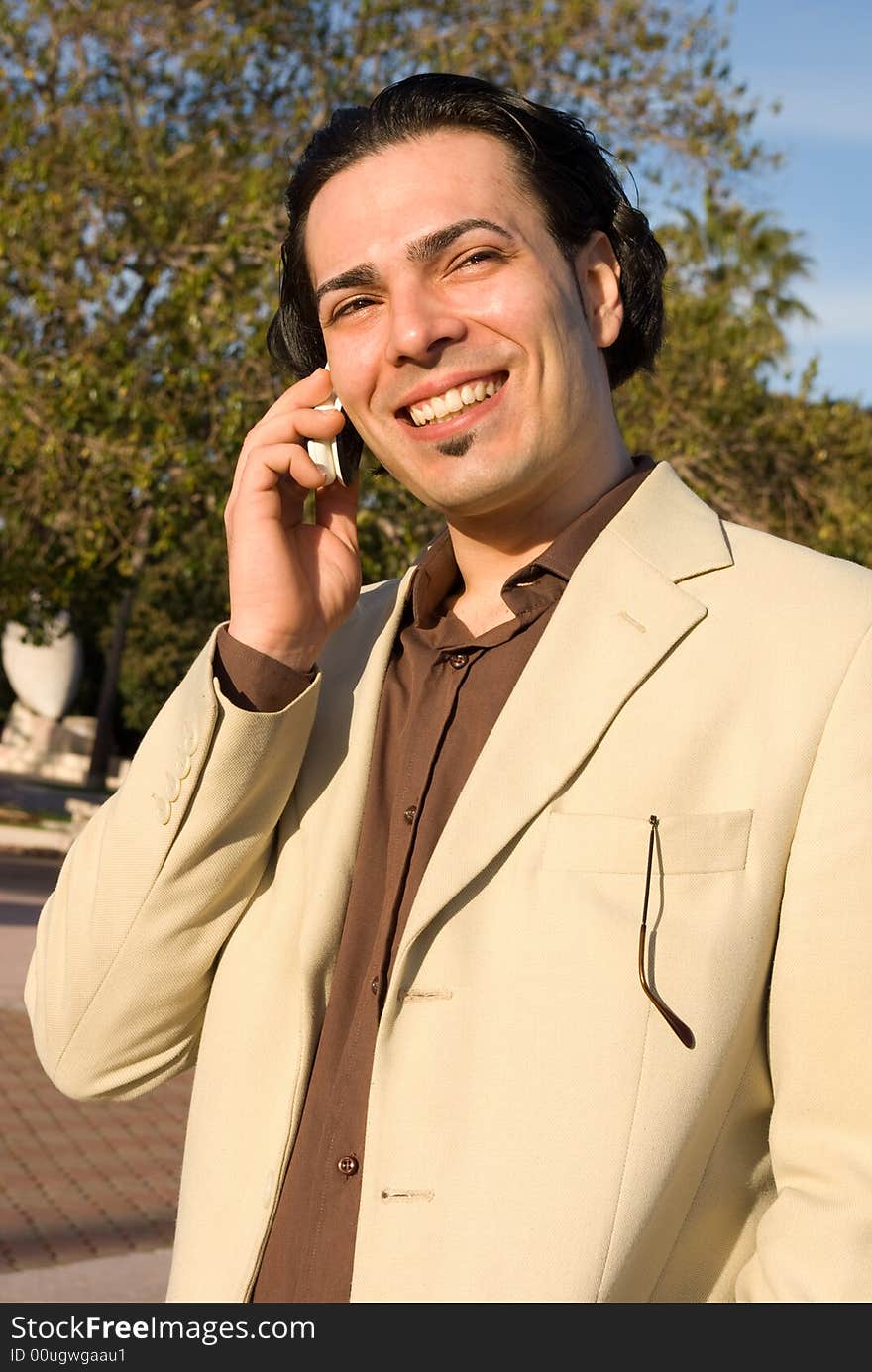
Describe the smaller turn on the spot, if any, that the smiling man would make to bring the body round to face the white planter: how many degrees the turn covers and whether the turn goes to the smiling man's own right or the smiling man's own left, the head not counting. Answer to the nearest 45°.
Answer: approximately 135° to the smiling man's own right

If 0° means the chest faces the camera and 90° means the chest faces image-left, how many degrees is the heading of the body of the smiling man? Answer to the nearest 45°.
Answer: approximately 45°

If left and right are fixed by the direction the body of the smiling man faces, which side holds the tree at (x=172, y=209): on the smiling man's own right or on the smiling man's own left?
on the smiling man's own right

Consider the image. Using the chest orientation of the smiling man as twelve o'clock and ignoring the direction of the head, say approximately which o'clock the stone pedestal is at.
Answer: The stone pedestal is roughly at 4 o'clock from the smiling man.
